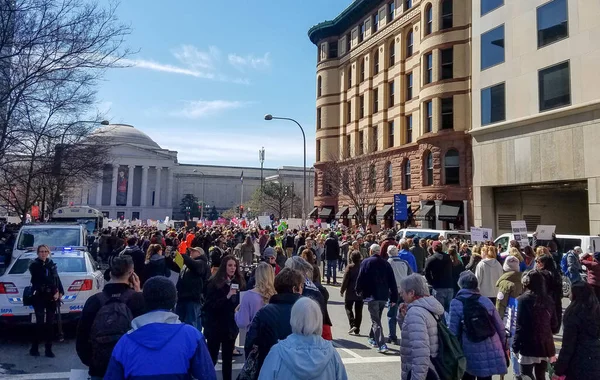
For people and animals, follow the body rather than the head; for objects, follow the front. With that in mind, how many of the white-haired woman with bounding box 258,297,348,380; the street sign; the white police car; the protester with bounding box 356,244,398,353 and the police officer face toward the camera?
2

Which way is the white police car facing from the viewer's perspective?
away from the camera

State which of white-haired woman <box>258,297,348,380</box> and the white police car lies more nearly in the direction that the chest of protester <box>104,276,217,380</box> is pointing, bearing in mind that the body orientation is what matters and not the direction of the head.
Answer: the white police car

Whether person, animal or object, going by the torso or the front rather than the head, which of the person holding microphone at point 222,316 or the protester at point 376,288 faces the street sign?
the protester

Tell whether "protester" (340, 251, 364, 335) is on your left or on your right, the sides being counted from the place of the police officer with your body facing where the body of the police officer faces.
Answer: on your left

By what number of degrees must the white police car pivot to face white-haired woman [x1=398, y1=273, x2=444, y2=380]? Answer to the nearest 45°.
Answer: approximately 135° to its right

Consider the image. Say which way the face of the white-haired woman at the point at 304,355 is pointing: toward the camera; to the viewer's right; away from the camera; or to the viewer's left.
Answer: away from the camera

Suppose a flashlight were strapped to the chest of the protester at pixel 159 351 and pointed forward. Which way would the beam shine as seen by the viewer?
away from the camera

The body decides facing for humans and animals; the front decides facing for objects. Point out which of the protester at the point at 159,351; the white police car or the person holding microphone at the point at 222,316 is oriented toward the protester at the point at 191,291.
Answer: the protester at the point at 159,351

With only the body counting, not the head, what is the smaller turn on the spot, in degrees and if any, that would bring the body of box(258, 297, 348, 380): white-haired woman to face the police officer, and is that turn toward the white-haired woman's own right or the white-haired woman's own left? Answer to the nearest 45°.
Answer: approximately 45° to the white-haired woman's own left

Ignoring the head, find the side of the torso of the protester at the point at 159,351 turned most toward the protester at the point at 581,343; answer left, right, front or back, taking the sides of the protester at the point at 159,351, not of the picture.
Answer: right

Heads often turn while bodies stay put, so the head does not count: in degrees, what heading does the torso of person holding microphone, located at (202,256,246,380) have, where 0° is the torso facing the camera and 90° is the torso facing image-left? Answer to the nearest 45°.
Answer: approximately 315°

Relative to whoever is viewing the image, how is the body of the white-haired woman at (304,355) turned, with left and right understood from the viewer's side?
facing away from the viewer
